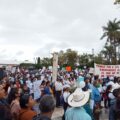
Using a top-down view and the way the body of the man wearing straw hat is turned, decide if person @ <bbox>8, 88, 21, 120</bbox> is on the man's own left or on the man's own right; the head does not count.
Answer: on the man's own left

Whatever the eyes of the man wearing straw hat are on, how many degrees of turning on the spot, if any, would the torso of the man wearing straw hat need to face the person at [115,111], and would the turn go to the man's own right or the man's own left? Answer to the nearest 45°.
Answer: approximately 45° to the man's own right

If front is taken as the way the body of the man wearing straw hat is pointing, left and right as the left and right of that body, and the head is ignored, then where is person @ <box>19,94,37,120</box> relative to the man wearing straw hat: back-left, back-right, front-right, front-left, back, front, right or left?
left

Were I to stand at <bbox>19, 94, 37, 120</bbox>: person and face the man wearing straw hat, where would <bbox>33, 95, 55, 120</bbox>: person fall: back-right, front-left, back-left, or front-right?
front-right

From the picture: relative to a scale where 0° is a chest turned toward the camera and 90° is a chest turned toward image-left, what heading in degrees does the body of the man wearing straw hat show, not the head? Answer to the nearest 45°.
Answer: approximately 180°

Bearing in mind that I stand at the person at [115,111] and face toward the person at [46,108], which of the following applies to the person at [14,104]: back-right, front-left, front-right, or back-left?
front-right

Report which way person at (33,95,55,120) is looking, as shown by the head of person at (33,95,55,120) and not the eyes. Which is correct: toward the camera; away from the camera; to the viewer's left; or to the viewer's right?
away from the camera
